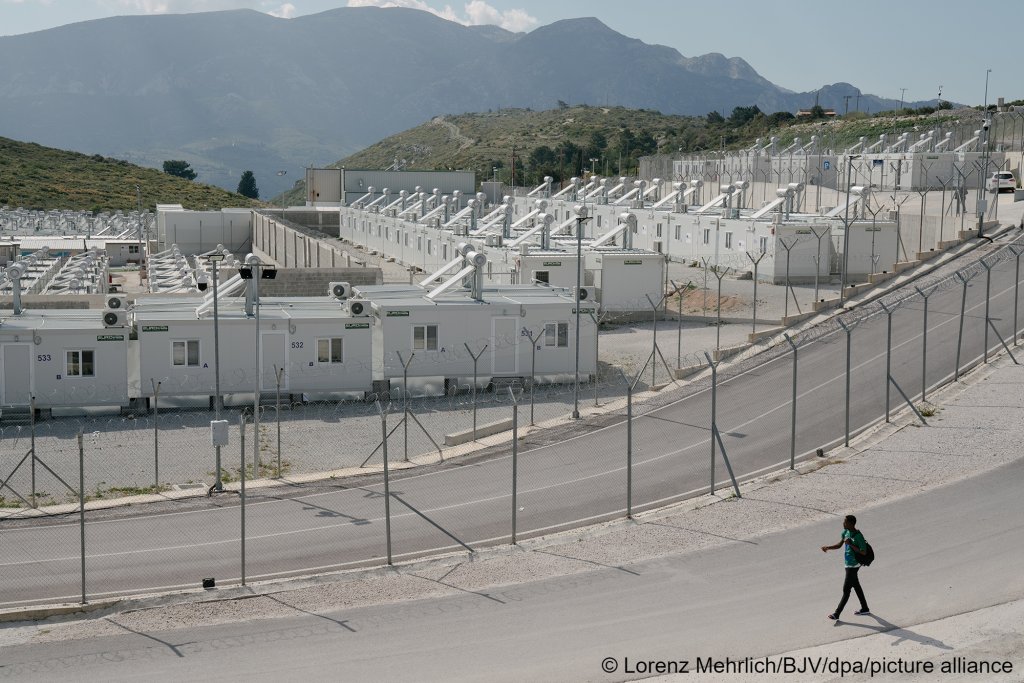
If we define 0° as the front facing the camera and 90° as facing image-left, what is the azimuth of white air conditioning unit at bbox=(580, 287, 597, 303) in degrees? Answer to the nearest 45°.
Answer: approximately 0°

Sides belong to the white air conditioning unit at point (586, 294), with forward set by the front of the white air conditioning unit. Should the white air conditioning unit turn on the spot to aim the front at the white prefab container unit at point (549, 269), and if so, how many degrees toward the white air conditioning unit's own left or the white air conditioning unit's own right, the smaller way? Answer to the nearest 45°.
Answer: approximately 180°

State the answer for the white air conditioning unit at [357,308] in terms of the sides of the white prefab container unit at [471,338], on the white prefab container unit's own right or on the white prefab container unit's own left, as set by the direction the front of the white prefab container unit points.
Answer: on the white prefab container unit's own right

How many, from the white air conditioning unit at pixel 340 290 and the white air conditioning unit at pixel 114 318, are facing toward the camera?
2
